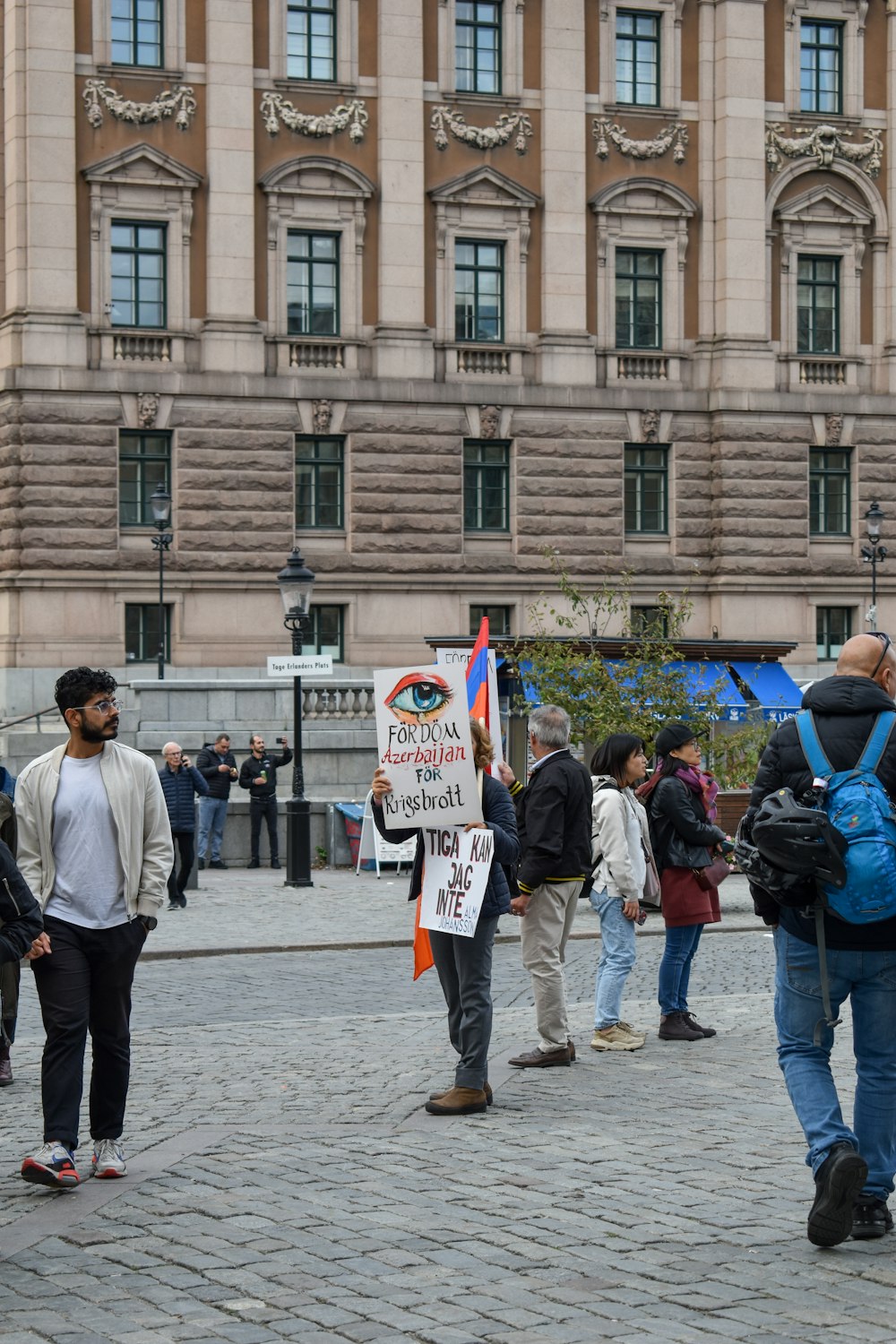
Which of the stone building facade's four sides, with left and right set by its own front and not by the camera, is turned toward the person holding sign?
front

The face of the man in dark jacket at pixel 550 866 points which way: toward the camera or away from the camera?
away from the camera

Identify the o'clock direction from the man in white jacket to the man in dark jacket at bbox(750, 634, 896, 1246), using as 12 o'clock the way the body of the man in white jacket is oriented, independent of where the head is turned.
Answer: The man in dark jacket is roughly at 10 o'clock from the man in white jacket.

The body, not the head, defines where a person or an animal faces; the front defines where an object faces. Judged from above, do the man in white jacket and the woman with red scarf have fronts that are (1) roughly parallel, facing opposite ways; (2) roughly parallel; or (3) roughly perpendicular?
roughly perpendicular

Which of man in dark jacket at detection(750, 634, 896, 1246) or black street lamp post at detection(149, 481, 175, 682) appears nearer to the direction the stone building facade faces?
the man in dark jacket

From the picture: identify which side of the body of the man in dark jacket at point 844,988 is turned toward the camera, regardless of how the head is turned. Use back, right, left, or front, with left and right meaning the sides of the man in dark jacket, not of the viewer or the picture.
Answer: back

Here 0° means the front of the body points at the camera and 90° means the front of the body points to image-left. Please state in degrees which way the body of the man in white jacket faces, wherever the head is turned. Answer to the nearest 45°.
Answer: approximately 0°

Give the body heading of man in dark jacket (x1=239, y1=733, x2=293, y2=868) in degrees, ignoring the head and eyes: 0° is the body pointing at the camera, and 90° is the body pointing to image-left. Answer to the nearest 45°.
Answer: approximately 0°

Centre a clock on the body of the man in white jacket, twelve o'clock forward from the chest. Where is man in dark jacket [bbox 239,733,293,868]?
The man in dark jacket is roughly at 6 o'clock from the man in white jacket.

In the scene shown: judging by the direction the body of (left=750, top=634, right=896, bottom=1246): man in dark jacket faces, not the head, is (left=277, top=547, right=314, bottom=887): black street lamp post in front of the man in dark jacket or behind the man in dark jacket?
in front
